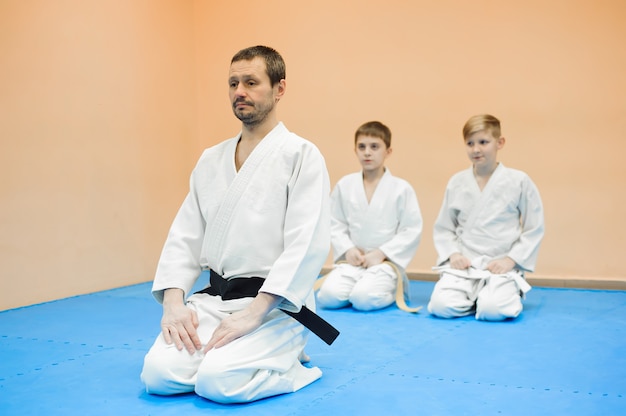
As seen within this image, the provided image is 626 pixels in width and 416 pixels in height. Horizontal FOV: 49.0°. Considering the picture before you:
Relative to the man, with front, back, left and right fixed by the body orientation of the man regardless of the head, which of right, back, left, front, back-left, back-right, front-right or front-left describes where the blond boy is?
back

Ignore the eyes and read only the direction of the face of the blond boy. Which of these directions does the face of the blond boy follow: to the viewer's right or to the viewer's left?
to the viewer's left

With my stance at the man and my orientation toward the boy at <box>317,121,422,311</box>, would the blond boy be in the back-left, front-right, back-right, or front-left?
front-right

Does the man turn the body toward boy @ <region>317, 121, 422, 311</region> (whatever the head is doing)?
no

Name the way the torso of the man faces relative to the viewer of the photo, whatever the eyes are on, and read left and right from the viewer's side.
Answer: facing the viewer and to the left of the viewer

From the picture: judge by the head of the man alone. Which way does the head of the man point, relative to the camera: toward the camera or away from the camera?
toward the camera
